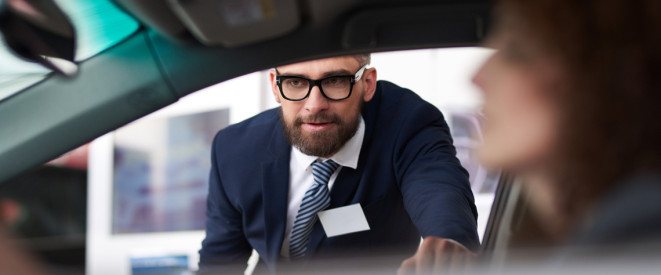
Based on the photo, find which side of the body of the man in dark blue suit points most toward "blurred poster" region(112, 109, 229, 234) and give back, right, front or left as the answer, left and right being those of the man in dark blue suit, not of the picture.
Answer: back

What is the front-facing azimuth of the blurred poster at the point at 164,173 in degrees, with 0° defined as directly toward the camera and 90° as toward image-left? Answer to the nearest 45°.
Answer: approximately 0°

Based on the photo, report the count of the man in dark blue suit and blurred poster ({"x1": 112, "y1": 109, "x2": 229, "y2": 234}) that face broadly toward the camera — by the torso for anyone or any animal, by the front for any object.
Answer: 2

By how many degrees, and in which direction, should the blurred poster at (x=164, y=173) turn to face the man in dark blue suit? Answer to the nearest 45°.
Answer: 0° — it already faces them

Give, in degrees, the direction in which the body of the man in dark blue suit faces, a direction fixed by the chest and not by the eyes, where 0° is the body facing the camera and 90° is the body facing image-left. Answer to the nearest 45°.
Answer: approximately 0°
